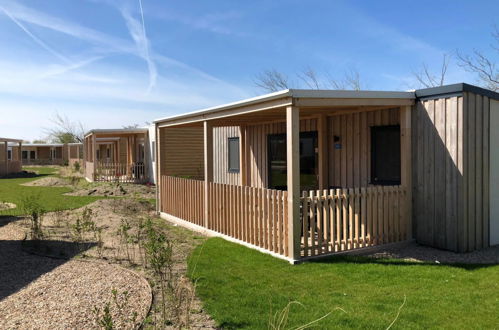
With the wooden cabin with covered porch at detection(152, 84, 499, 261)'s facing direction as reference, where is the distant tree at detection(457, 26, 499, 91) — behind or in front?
behind

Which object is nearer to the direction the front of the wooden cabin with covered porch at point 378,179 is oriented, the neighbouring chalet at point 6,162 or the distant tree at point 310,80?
the neighbouring chalet

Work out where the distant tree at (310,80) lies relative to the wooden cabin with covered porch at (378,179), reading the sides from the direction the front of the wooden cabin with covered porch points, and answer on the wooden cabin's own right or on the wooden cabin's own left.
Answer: on the wooden cabin's own right

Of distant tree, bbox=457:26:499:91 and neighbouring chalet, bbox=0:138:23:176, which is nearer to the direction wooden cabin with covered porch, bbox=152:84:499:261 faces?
the neighbouring chalet

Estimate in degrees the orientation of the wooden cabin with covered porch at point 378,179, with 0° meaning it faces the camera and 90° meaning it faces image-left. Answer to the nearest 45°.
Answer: approximately 45°

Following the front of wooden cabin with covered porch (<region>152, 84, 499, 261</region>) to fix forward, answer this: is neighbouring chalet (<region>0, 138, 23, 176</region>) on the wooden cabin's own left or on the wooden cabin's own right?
on the wooden cabin's own right
